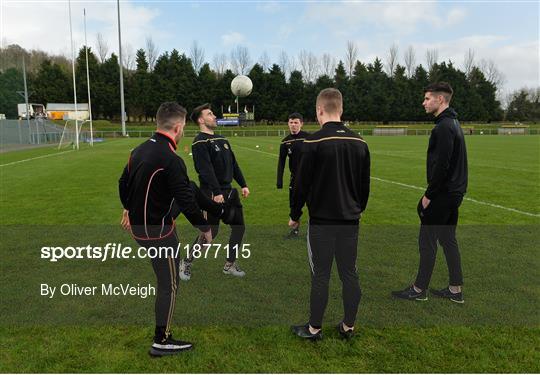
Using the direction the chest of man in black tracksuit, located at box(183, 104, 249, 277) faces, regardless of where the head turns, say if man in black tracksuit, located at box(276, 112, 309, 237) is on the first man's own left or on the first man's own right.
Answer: on the first man's own left

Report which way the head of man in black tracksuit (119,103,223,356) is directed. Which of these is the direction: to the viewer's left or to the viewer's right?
to the viewer's right

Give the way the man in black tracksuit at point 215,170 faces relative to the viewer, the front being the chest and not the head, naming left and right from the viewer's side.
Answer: facing the viewer and to the right of the viewer

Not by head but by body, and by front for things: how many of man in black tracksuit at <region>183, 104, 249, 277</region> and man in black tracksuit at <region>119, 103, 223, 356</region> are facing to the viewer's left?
0

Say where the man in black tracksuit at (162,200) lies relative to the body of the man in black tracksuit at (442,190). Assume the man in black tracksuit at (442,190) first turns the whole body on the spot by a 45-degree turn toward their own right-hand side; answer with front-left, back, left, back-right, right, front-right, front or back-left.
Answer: left

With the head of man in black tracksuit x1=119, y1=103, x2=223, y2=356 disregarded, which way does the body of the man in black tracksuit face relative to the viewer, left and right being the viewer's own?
facing away from the viewer and to the right of the viewer

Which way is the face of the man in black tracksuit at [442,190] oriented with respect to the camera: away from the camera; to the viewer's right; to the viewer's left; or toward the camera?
to the viewer's left

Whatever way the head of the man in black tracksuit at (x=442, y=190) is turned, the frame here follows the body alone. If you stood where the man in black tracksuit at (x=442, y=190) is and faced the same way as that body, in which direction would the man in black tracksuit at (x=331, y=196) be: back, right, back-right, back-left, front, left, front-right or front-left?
front-left

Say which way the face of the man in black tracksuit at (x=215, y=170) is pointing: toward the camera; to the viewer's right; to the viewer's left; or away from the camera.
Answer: to the viewer's right

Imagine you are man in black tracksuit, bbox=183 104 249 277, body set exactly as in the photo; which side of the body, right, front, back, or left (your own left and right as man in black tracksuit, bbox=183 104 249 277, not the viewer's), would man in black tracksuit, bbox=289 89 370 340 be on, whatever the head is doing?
front

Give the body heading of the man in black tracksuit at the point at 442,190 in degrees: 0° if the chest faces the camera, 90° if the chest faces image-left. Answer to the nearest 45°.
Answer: approximately 90°

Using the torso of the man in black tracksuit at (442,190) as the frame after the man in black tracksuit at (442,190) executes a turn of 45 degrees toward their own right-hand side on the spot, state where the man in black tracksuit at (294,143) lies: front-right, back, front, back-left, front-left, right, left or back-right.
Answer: front
